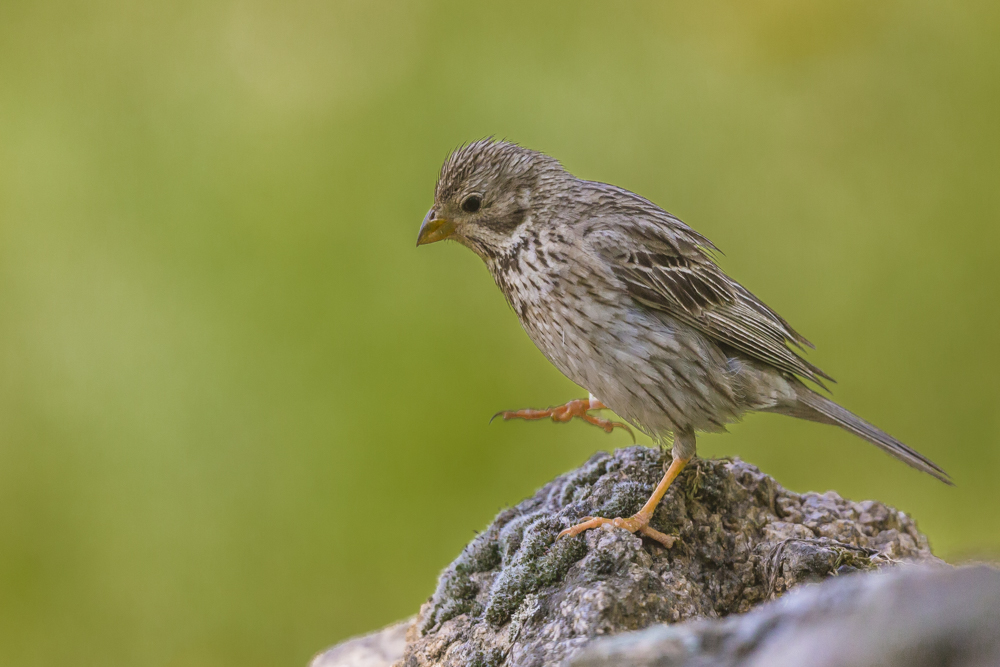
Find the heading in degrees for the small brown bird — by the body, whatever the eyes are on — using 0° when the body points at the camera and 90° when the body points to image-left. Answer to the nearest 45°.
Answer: approximately 90°

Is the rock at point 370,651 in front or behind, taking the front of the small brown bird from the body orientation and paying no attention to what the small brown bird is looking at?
in front
